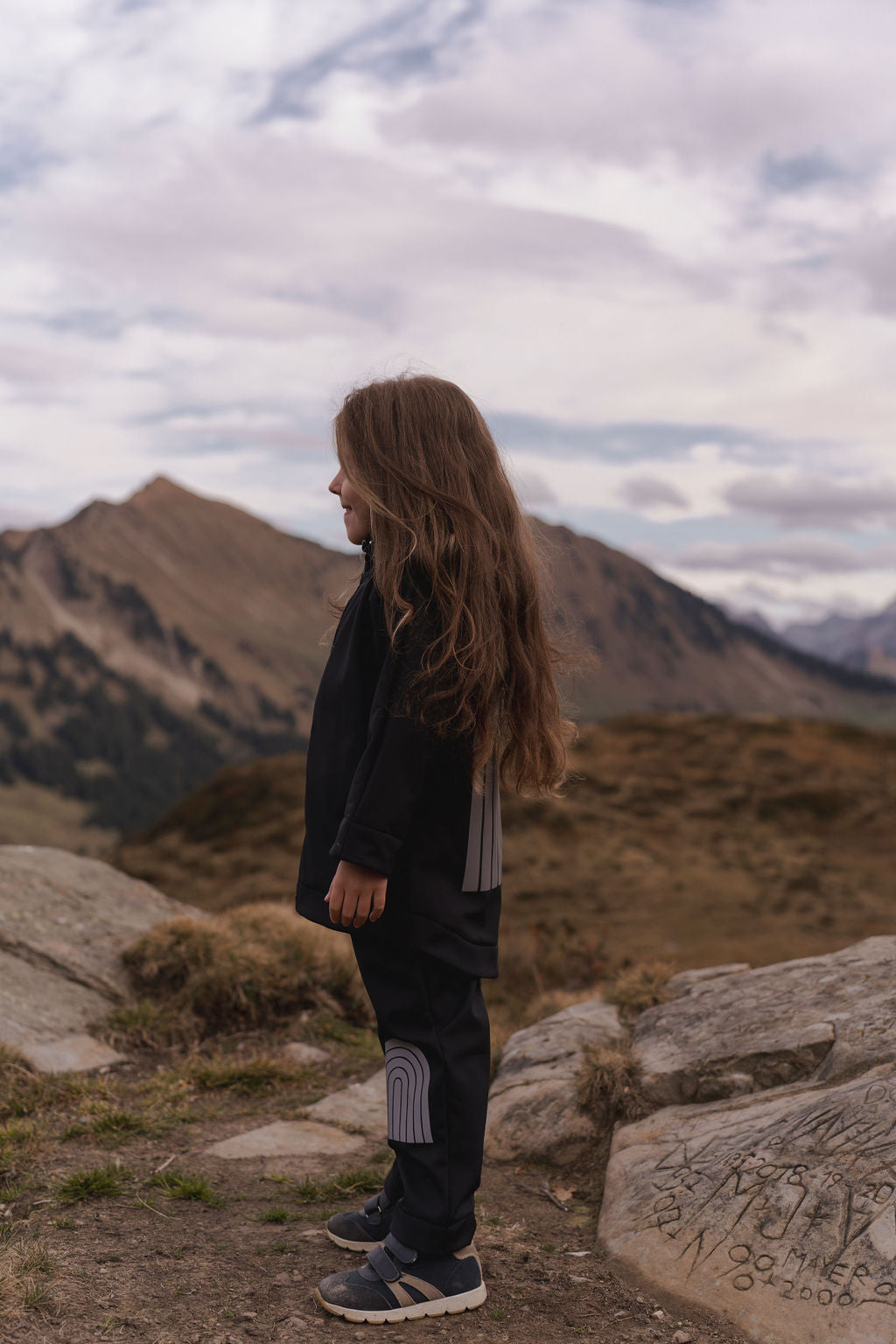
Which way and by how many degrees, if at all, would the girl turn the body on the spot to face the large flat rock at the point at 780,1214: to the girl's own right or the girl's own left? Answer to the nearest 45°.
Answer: approximately 180°

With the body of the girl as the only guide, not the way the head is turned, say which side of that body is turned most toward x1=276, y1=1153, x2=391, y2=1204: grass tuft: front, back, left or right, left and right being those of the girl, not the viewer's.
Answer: right

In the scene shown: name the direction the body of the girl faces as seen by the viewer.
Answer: to the viewer's left

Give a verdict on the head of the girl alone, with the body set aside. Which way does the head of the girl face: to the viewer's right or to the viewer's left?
to the viewer's left

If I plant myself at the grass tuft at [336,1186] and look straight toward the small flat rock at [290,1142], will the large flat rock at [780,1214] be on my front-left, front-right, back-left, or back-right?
back-right

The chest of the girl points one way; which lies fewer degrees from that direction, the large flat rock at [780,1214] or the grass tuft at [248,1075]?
the grass tuft

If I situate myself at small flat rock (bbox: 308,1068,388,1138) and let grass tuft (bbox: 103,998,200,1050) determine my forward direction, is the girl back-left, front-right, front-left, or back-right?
back-left

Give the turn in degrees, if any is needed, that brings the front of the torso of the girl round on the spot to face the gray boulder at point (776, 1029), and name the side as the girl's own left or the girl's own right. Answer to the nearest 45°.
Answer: approximately 135° to the girl's own right
